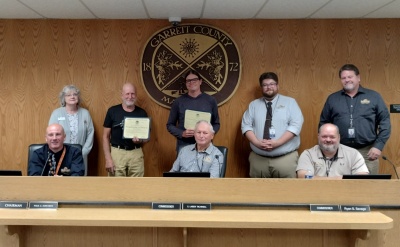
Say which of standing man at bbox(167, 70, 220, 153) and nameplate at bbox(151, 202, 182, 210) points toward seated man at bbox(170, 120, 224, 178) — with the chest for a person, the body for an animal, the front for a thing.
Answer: the standing man

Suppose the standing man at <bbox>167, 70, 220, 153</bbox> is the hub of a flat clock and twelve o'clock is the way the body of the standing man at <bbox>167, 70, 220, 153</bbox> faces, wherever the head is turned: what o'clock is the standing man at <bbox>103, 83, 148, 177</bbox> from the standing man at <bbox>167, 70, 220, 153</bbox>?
the standing man at <bbox>103, 83, 148, 177</bbox> is roughly at 3 o'clock from the standing man at <bbox>167, 70, 220, 153</bbox>.

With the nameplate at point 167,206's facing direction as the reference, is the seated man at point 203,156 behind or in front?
behind

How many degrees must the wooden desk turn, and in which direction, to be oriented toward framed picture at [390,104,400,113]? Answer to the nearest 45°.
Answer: approximately 135° to its left

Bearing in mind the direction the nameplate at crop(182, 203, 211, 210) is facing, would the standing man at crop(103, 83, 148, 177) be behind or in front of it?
behind

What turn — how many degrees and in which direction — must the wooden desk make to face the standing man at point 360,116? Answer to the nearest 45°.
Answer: approximately 135° to its left

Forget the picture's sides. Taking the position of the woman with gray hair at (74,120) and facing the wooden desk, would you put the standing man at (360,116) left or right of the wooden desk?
left

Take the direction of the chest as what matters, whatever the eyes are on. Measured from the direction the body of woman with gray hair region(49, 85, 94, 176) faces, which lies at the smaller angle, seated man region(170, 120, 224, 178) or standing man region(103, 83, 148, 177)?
the seated man
